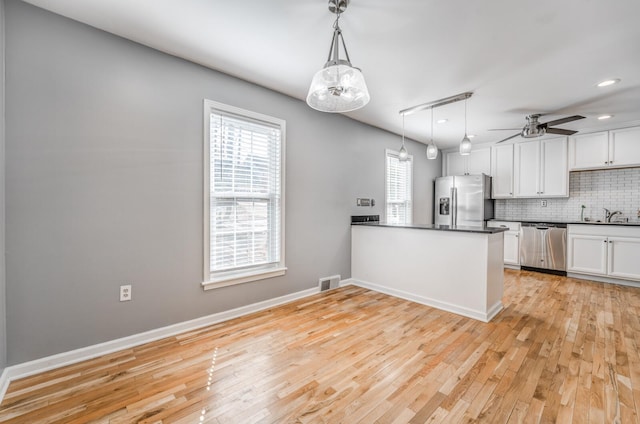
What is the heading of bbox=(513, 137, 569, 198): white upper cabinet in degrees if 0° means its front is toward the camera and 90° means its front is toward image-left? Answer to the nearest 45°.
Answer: approximately 0°

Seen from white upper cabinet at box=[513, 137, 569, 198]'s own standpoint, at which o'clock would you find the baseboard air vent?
The baseboard air vent is roughly at 1 o'clock from the white upper cabinet.

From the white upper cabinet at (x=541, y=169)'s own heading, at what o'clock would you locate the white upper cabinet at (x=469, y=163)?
the white upper cabinet at (x=469, y=163) is roughly at 3 o'clock from the white upper cabinet at (x=541, y=169).

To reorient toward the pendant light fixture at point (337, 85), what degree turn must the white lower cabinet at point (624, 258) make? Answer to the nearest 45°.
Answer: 0° — it already faces it

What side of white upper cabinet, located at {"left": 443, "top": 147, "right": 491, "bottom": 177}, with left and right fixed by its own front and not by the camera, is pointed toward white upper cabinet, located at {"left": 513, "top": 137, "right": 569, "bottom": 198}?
left

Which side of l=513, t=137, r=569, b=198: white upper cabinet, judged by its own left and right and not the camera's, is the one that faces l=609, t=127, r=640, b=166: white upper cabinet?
left

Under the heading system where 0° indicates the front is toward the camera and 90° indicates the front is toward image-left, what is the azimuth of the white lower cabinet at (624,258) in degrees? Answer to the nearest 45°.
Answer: approximately 0°

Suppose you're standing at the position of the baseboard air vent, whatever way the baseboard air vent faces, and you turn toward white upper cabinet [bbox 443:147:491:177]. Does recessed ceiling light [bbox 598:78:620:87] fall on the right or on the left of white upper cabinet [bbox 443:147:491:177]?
right

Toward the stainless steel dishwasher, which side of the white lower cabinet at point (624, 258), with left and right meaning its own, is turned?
right
